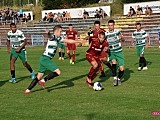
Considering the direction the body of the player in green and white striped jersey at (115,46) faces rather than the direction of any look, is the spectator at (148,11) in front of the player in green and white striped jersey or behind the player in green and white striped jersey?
behind

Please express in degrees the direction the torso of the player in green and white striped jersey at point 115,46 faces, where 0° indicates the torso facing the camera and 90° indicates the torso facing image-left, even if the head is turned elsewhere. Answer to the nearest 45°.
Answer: approximately 0°

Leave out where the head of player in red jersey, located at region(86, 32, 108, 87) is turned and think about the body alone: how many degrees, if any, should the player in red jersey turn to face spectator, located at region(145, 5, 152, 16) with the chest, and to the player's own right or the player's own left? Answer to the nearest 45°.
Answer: approximately 135° to the player's own left

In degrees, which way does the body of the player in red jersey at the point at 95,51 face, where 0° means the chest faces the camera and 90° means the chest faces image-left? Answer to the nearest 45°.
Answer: approximately 315°

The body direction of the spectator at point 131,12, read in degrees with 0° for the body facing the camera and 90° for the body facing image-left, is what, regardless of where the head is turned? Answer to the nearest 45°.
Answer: approximately 45°

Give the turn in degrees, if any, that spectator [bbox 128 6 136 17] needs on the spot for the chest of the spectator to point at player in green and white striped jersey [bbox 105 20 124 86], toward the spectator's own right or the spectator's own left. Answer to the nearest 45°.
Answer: approximately 45° to the spectator's own left

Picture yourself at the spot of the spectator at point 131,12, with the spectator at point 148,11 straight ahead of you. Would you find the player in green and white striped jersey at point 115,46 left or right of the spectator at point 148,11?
right

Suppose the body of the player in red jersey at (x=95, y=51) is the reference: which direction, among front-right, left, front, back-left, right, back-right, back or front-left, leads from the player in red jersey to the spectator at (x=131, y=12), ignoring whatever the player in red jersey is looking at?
back-left
